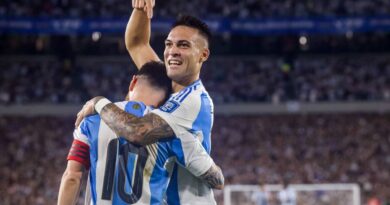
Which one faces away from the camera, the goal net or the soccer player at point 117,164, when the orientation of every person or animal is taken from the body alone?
the soccer player

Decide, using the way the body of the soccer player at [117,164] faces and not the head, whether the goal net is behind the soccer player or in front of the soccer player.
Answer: in front

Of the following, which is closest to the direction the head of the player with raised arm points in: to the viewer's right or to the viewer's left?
to the viewer's left

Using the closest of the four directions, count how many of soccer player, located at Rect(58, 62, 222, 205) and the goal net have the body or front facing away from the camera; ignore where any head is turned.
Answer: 1

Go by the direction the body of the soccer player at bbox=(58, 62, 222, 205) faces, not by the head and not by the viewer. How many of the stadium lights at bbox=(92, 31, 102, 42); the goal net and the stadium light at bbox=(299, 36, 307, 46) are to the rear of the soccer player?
0

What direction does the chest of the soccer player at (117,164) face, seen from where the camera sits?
away from the camera

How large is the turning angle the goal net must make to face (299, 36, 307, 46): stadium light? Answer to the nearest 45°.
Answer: approximately 180°

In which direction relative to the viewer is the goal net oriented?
toward the camera

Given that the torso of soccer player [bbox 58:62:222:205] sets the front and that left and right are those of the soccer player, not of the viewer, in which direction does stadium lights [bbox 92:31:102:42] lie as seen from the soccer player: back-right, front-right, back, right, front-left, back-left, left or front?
front

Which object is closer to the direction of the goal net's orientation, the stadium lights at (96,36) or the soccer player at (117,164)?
the soccer player

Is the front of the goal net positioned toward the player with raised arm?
yes

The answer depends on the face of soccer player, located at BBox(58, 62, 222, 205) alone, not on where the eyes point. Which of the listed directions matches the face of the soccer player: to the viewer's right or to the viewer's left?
to the viewer's right

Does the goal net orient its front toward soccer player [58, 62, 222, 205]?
yes

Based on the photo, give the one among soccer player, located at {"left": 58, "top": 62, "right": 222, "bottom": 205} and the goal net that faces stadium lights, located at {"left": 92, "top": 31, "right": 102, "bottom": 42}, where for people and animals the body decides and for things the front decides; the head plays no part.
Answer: the soccer player

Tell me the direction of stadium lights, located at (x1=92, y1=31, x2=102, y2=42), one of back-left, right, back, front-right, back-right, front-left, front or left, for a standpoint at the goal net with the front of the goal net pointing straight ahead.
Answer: back-right
